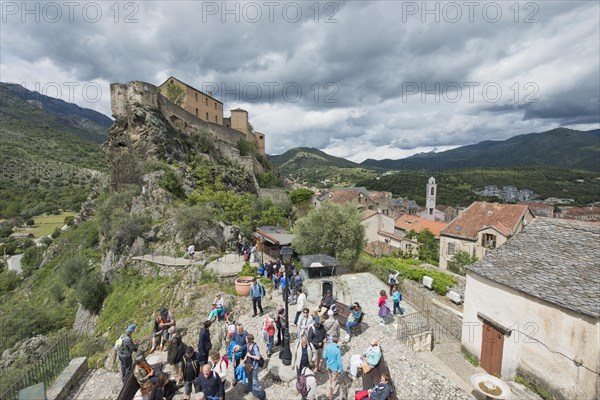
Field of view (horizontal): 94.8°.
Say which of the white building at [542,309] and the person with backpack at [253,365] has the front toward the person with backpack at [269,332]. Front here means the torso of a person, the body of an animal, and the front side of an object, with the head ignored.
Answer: the white building

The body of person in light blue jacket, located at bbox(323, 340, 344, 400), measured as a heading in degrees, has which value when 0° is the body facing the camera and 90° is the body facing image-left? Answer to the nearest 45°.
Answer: approximately 180°

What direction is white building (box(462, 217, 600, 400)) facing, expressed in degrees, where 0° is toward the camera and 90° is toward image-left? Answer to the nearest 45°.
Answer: approximately 45°

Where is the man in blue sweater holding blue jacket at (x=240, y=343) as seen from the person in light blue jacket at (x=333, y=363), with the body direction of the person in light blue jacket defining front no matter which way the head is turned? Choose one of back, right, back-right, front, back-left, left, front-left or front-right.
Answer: left

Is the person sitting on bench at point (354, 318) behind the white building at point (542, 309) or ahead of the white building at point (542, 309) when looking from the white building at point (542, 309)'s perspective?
ahead
